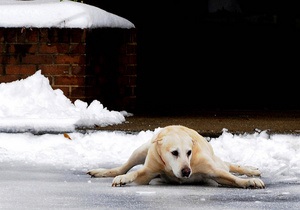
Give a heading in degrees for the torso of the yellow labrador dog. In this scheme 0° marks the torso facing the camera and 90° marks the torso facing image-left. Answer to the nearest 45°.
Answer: approximately 0°
